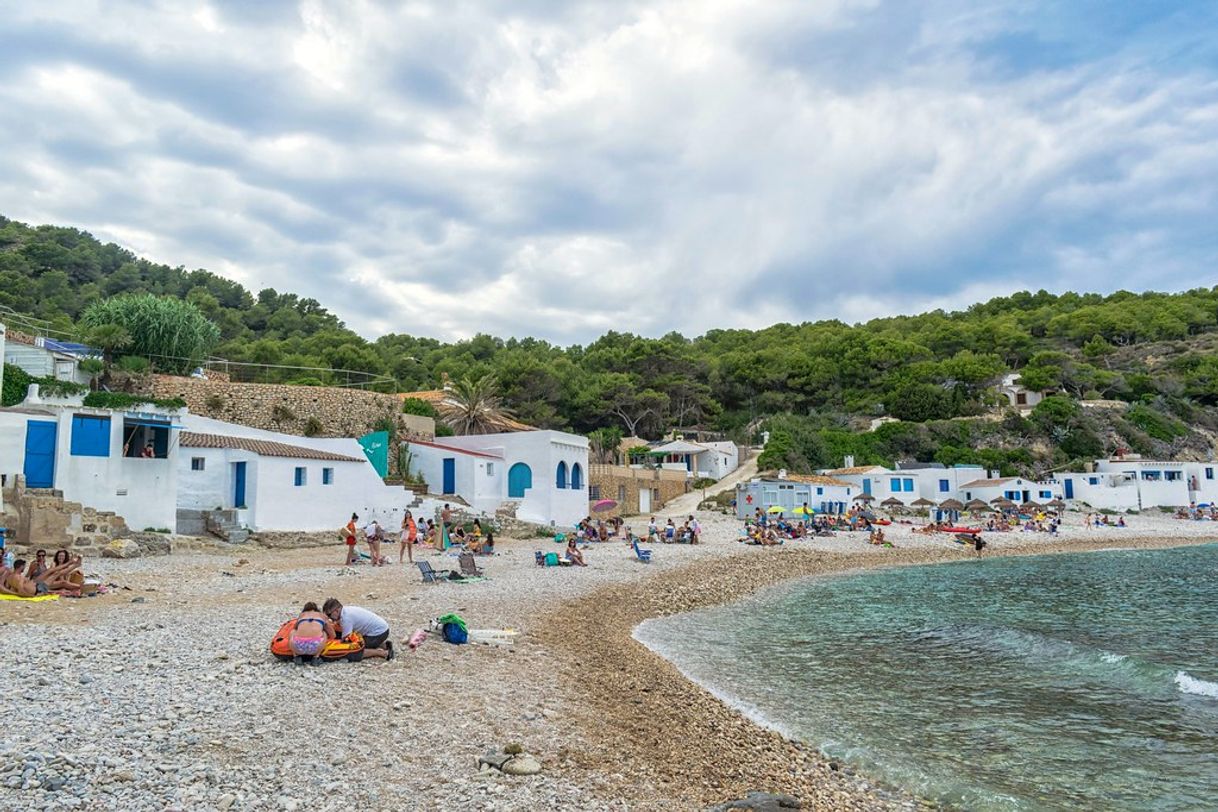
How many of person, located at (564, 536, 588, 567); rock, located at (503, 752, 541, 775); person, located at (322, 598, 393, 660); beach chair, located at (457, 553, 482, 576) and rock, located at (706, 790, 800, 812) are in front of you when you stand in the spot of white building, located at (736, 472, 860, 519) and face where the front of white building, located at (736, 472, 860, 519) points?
5

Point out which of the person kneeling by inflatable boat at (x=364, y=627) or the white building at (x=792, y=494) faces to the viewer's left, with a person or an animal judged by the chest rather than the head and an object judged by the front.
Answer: the person kneeling by inflatable boat

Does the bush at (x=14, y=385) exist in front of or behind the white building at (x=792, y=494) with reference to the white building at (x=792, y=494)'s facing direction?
in front

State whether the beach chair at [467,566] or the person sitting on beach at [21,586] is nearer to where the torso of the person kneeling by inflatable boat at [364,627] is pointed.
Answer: the person sitting on beach

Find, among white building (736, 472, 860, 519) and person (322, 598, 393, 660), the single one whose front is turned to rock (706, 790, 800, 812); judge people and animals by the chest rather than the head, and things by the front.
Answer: the white building

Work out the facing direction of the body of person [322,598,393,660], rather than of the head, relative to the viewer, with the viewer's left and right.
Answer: facing to the left of the viewer
